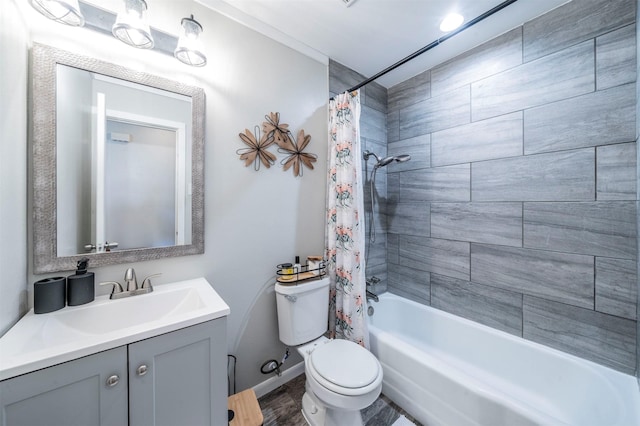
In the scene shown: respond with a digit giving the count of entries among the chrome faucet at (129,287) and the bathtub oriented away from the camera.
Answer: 0

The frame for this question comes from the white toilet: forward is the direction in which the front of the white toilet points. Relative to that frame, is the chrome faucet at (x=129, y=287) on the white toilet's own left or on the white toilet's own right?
on the white toilet's own right

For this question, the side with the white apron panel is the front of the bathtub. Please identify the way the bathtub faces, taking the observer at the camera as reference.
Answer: facing the viewer and to the left of the viewer

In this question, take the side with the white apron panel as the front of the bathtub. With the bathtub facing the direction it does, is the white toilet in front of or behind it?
in front

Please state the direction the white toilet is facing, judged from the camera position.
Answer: facing the viewer and to the right of the viewer

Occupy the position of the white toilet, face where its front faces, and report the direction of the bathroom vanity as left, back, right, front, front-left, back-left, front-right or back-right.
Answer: right

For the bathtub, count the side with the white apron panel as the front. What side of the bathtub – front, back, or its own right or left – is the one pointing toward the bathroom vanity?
front

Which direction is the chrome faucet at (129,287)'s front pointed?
toward the camera

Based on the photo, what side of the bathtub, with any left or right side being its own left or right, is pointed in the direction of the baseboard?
front

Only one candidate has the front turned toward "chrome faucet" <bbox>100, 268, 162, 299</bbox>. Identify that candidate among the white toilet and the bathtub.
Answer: the bathtub

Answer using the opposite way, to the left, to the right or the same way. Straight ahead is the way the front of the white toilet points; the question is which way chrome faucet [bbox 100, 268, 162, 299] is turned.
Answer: the same way

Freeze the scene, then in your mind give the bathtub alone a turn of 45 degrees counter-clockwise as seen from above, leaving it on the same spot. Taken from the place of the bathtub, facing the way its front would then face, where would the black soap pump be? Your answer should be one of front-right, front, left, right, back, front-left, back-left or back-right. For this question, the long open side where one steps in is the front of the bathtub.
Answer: front-right
